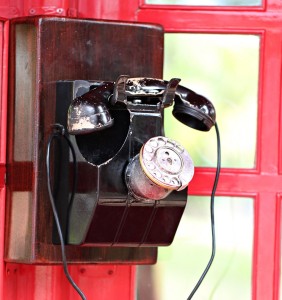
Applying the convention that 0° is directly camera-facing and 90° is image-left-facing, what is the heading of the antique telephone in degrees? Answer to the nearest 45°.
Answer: approximately 315°
